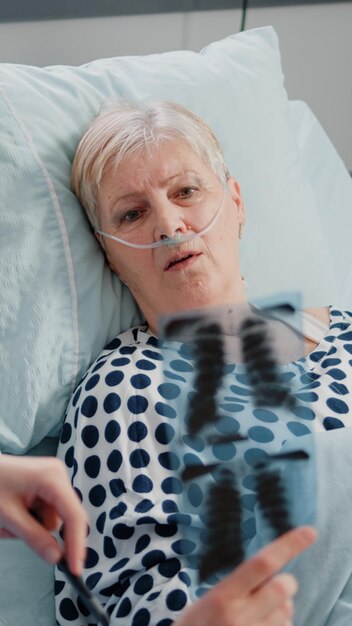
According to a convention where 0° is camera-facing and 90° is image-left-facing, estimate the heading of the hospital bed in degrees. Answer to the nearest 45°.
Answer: approximately 0°
